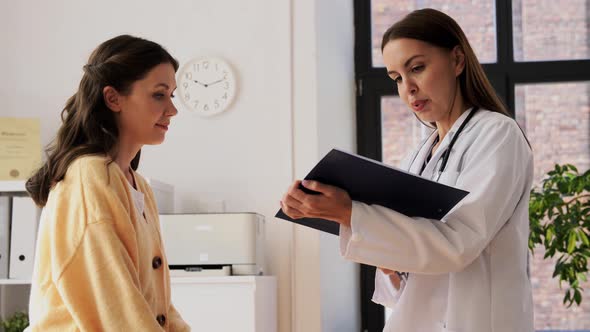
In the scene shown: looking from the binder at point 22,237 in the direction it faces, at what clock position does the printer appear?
The printer is roughly at 10 o'clock from the binder.

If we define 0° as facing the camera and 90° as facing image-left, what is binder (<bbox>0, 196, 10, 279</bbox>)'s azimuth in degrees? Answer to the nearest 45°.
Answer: approximately 0°

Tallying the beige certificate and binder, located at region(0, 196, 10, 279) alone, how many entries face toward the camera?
2

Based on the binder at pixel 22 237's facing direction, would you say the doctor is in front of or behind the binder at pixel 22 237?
in front

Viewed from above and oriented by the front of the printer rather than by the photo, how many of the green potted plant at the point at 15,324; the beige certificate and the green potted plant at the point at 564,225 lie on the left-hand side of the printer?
1

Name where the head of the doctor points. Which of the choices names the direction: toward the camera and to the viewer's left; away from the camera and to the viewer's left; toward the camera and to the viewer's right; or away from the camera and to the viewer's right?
toward the camera and to the viewer's left
